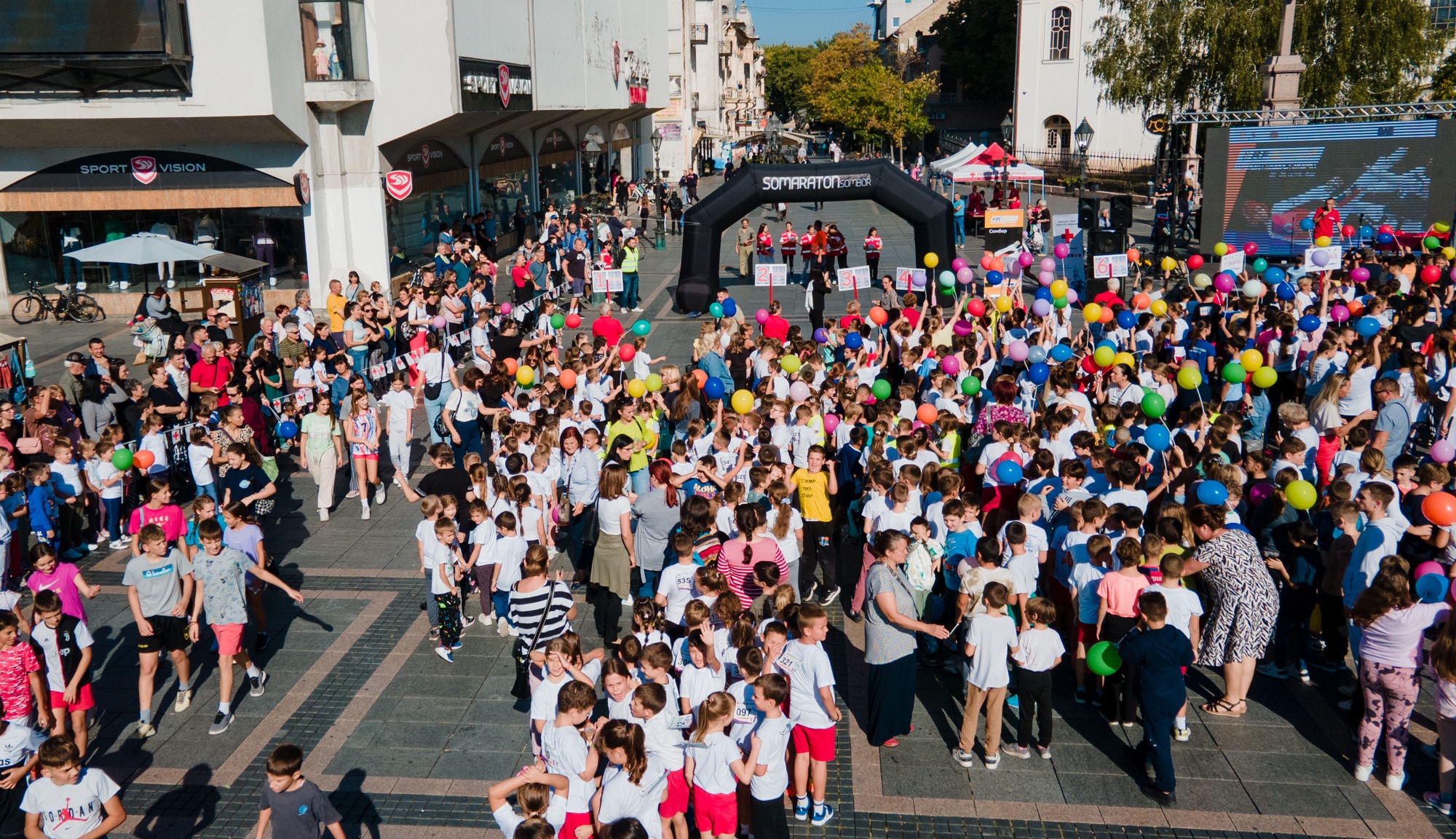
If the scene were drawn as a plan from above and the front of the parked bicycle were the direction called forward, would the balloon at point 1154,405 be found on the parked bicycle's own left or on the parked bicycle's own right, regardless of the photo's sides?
on the parked bicycle's own left

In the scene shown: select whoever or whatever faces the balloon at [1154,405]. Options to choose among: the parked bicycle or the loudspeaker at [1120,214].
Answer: the loudspeaker

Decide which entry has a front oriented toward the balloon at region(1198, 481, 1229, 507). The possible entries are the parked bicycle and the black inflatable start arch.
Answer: the black inflatable start arch

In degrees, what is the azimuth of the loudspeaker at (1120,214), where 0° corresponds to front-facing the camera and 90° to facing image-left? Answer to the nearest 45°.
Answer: approximately 0°

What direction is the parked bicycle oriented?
to the viewer's left

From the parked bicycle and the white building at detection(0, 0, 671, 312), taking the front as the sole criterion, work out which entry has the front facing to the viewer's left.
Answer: the parked bicycle

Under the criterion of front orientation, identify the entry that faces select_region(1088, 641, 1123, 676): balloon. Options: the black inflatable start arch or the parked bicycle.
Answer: the black inflatable start arch

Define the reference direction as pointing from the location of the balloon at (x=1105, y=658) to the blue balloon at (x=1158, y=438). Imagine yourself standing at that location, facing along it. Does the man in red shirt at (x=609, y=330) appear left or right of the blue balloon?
left

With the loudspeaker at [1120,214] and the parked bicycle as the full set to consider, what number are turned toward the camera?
1

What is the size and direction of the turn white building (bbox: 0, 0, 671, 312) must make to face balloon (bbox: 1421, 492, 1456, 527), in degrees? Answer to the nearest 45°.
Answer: approximately 45° to its right

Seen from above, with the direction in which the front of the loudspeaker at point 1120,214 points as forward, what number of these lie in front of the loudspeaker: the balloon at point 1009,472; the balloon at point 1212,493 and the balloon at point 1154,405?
3

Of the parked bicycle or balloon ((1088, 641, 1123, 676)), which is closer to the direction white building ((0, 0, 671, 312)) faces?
the balloon
